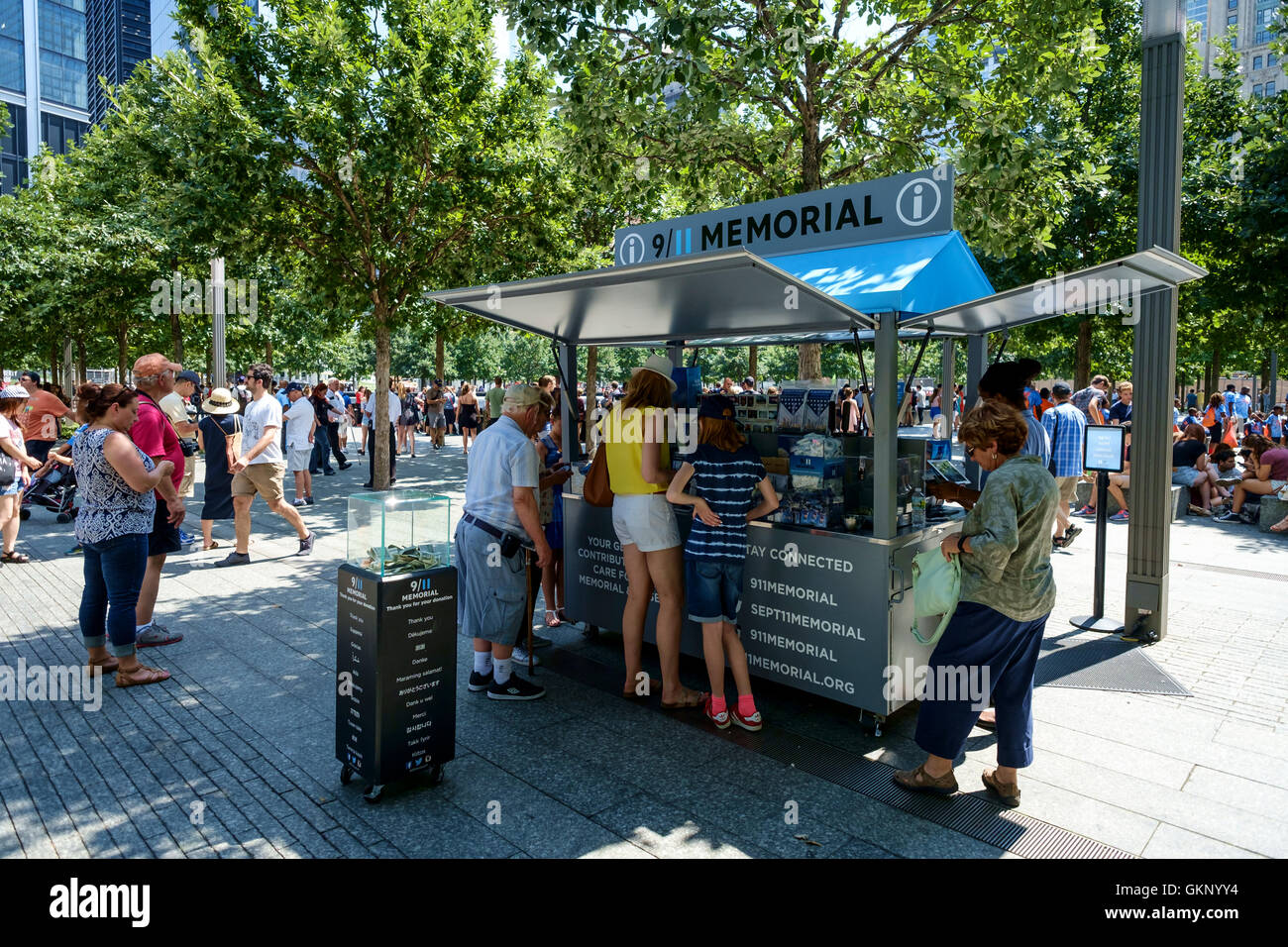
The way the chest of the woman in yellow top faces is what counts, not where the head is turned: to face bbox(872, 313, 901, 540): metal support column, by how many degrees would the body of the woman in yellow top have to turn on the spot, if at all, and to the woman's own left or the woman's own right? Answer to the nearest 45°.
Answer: approximately 45° to the woman's own right

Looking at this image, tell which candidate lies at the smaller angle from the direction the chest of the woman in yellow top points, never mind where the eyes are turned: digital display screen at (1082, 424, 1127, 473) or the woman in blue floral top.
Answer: the digital display screen

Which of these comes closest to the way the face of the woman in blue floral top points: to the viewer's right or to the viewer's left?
to the viewer's right

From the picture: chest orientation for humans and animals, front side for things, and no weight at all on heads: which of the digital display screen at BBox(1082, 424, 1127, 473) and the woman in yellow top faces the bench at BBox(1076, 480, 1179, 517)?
the woman in yellow top

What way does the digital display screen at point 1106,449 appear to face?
toward the camera

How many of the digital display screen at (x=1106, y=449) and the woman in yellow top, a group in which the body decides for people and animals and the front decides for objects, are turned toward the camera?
1

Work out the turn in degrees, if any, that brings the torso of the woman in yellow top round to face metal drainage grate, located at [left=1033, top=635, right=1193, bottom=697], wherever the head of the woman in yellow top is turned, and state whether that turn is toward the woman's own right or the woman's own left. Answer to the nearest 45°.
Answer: approximately 45° to the woman's own right

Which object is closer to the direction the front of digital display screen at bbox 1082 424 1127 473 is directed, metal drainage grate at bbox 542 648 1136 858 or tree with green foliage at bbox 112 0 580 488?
the metal drainage grate

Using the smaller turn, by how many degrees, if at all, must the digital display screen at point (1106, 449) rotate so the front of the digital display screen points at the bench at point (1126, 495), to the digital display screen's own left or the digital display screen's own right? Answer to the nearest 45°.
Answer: approximately 180°

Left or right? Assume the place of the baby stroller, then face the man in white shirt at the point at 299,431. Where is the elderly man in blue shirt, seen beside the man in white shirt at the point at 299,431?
right

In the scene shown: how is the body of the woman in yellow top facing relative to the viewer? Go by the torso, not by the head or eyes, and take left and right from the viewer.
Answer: facing away from the viewer and to the right of the viewer

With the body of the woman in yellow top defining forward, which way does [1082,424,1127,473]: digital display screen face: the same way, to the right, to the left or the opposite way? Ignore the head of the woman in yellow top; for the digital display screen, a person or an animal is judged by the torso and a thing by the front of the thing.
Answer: the opposite way

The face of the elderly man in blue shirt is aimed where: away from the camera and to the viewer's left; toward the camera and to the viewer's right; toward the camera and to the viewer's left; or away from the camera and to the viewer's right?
away from the camera and to the viewer's right

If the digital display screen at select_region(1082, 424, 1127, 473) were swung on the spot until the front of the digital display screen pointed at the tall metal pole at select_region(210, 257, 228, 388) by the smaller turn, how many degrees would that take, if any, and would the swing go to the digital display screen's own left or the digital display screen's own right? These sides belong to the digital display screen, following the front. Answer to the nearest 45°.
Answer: approximately 90° to the digital display screen's own right

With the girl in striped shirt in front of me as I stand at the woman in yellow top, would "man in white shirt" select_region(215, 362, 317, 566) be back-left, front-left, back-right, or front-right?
back-left

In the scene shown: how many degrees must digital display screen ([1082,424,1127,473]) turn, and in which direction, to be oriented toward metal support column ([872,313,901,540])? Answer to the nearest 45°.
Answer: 0° — it already faces it

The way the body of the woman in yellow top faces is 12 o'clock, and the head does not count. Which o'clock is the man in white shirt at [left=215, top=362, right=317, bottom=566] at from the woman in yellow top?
The man in white shirt is roughly at 9 o'clock from the woman in yellow top.

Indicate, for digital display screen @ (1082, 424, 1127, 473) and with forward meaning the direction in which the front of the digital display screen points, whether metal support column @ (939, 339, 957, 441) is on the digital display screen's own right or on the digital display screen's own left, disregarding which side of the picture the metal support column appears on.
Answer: on the digital display screen's own right
